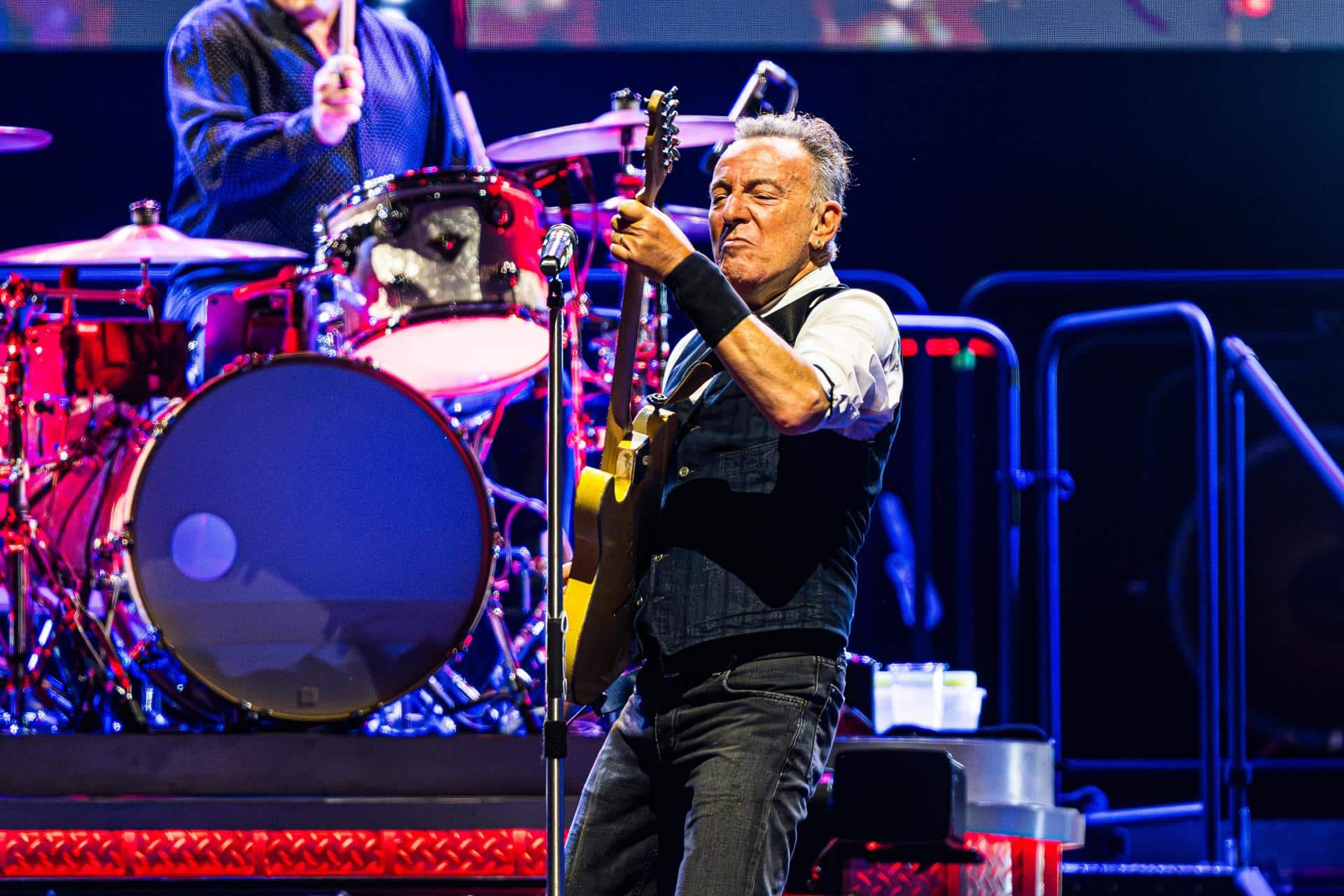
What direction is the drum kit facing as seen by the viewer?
toward the camera

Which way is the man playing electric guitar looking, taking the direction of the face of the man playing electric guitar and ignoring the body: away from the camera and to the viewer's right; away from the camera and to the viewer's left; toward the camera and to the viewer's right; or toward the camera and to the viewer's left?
toward the camera and to the viewer's left

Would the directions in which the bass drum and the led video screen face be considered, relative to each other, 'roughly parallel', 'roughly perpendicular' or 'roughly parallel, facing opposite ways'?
roughly parallel

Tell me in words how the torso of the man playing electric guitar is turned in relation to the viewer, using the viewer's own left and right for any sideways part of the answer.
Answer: facing the viewer and to the left of the viewer

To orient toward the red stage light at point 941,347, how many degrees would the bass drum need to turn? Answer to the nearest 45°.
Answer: approximately 135° to its left

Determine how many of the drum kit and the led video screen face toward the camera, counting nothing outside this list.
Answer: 2

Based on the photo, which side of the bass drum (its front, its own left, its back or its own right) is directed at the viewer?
front

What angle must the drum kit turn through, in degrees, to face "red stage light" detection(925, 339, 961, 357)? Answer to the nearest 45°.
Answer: approximately 135° to its left

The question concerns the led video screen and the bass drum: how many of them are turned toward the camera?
2

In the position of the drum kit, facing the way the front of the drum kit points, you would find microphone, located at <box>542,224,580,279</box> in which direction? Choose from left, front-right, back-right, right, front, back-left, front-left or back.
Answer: front

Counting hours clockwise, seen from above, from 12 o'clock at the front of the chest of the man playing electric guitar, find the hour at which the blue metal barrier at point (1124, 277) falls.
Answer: The blue metal barrier is roughly at 5 o'clock from the man playing electric guitar.

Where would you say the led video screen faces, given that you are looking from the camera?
facing the viewer

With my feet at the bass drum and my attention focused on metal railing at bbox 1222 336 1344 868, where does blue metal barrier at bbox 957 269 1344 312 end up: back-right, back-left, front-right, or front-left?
front-left
